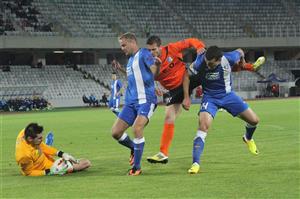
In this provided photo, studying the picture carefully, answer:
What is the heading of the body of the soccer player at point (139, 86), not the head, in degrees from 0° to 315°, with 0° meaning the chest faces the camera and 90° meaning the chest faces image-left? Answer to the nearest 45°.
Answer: approximately 45°

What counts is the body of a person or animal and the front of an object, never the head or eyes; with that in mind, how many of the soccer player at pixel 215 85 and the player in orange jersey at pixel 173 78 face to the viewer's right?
0

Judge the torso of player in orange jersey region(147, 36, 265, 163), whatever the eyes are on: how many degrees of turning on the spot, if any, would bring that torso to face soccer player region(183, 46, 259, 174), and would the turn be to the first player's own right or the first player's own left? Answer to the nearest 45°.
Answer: approximately 90° to the first player's own left

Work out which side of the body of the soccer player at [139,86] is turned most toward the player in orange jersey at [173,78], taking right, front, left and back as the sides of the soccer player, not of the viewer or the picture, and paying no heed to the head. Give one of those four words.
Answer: back

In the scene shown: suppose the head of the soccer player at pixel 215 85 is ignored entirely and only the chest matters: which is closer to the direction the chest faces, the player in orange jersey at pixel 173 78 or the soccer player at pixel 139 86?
the soccer player

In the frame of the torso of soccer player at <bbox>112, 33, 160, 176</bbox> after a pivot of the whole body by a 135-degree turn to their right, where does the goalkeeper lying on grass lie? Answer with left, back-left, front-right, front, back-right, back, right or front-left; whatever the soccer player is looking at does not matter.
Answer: left

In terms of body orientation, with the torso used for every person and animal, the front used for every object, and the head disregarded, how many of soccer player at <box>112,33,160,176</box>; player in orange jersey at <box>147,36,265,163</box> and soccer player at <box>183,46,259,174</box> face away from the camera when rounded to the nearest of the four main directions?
0

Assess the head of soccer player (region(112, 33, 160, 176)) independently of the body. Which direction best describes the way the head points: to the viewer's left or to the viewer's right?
to the viewer's left

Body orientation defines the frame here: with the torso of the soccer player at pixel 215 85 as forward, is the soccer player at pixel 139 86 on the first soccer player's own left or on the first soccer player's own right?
on the first soccer player's own right

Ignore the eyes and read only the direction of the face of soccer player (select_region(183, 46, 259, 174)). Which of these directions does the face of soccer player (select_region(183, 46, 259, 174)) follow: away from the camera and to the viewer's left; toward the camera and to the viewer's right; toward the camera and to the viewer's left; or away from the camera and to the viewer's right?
toward the camera and to the viewer's left
